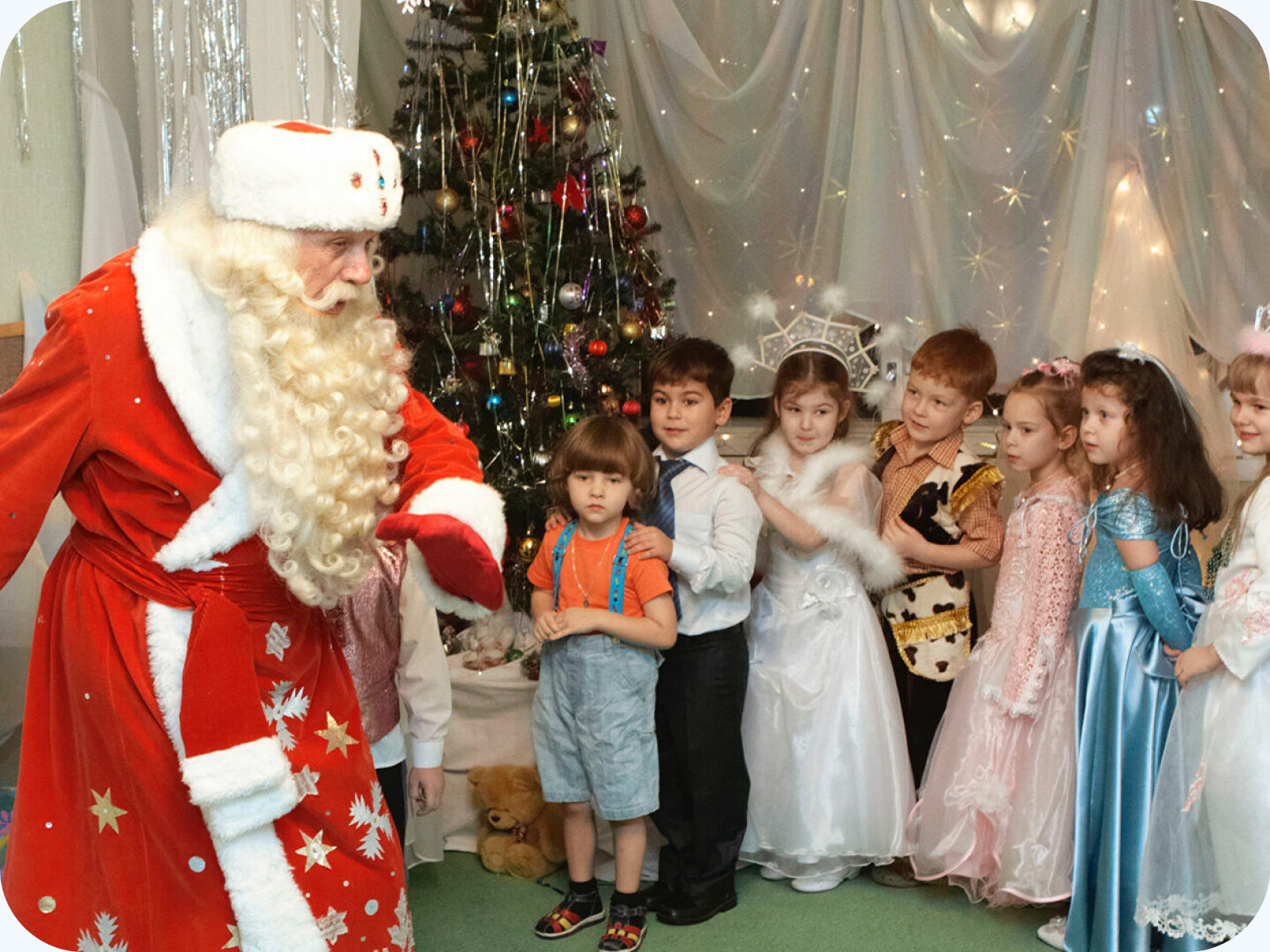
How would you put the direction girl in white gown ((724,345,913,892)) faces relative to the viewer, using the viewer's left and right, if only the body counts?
facing the viewer and to the left of the viewer

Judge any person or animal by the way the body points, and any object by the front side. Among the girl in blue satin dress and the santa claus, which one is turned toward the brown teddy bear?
the girl in blue satin dress

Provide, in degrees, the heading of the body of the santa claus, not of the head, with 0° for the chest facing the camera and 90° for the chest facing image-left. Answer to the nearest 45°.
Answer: approximately 315°

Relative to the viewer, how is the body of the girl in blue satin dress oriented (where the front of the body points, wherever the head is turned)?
to the viewer's left

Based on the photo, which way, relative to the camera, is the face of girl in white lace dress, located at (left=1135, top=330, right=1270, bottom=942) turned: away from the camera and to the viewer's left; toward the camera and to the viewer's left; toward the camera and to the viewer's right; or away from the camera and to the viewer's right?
toward the camera and to the viewer's left

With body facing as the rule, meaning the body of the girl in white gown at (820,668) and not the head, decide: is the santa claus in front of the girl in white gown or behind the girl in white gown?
in front

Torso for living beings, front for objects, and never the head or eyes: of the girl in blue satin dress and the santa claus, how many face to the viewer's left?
1

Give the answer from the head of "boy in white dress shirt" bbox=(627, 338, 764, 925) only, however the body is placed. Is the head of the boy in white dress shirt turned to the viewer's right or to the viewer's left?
to the viewer's left

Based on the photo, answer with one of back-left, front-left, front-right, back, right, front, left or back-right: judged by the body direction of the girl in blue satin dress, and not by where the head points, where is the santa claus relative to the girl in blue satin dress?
front-left
